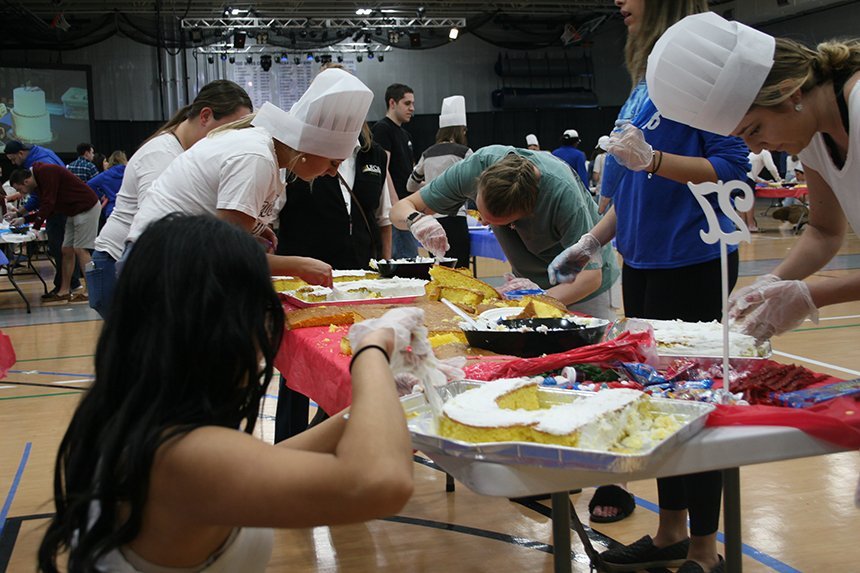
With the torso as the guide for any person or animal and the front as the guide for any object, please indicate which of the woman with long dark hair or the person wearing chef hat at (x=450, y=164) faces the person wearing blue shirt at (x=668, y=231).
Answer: the woman with long dark hair

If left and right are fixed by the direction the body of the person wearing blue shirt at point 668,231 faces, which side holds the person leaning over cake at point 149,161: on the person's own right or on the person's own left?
on the person's own right

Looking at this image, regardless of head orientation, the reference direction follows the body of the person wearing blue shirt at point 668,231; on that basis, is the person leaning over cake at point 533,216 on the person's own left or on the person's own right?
on the person's own right

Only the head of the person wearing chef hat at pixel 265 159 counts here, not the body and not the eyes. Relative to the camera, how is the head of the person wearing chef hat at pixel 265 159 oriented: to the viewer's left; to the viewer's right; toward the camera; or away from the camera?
to the viewer's right

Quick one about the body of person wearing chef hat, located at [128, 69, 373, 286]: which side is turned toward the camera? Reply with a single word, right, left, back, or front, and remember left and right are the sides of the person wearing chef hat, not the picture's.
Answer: right

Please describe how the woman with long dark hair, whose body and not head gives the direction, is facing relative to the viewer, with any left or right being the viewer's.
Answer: facing away from the viewer and to the right of the viewer
